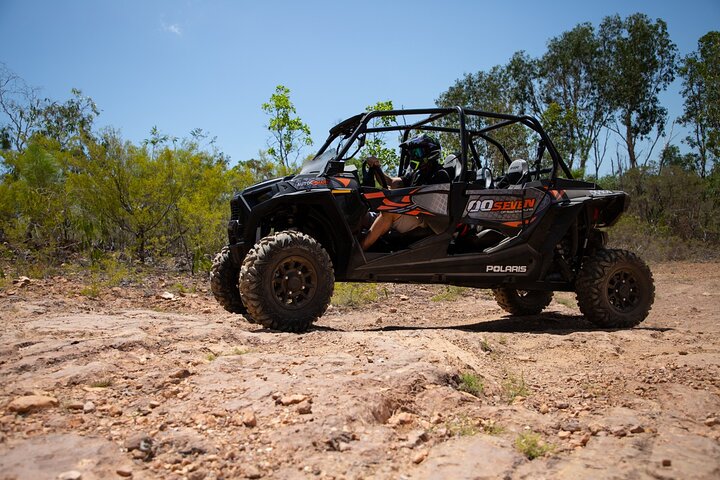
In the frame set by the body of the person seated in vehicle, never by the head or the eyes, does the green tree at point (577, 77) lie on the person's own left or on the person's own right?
on the person's own right

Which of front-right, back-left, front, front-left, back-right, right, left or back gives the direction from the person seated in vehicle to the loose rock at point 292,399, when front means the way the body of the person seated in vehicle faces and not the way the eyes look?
left

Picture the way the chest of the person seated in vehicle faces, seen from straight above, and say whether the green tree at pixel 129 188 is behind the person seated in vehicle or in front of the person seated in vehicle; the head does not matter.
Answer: in front

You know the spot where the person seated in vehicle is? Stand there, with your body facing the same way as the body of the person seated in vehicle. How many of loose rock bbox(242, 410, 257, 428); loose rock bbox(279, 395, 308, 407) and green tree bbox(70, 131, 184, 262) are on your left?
2

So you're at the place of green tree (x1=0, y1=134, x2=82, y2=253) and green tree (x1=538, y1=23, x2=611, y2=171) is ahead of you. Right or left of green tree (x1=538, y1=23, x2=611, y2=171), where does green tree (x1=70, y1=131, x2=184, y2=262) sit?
right

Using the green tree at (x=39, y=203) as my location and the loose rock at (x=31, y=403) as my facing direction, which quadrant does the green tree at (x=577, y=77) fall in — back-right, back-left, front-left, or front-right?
back-left

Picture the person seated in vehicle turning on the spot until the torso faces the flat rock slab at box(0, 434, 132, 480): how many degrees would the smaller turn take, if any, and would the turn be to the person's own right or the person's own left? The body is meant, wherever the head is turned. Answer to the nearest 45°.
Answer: approximately 90° to the person's own left

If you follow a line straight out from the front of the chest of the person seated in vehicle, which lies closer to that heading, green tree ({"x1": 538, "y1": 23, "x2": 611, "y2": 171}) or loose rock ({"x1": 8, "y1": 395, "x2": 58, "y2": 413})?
the loose rock

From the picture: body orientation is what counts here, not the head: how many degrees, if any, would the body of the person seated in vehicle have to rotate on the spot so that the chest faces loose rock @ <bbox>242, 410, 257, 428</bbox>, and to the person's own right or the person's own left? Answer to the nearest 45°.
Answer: approximately 90° to the person's own left

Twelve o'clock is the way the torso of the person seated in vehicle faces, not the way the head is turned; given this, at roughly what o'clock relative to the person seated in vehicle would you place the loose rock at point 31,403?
The loose rock is roughly at 10 o'clock from the person seated in vehicle.

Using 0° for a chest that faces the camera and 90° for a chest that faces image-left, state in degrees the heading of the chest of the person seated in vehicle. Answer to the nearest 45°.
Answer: approximately 90°
